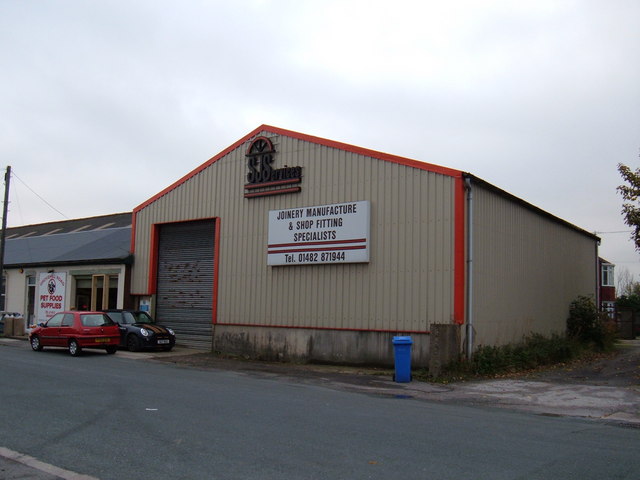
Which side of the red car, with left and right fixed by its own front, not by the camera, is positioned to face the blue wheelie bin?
back

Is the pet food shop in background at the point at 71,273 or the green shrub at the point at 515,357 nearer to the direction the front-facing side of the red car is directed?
the pet food shop in background

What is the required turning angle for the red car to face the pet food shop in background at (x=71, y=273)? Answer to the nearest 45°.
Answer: approximately 45° to its right

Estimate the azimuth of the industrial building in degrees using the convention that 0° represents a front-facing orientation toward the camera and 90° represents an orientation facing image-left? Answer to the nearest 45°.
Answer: approximately 45°

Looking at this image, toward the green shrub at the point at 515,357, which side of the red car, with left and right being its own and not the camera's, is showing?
back

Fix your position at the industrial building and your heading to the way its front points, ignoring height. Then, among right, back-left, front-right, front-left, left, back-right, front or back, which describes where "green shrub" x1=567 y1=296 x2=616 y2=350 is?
back

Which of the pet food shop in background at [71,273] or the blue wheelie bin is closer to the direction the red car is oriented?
the pet food shop in background

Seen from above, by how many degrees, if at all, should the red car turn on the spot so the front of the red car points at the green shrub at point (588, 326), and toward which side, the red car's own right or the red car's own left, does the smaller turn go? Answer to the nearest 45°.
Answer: approximately 135° to the red car's own right

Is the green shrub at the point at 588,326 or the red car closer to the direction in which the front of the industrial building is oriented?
the red car

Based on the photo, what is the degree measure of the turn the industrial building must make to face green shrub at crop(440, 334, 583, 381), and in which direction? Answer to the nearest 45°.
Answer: approximately 45° to its left

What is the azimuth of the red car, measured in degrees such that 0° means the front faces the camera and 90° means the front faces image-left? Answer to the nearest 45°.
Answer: approximately 135°

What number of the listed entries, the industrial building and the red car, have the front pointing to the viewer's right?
0
